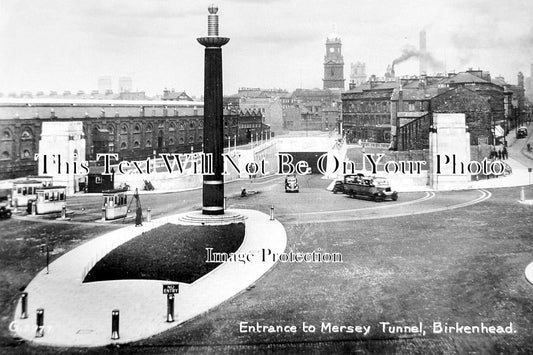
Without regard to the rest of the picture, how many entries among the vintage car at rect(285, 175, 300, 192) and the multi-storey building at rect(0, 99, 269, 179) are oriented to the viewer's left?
0

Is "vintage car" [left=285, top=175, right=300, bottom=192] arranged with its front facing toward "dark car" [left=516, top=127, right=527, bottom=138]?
no

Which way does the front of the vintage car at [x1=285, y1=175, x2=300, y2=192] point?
toward the camera

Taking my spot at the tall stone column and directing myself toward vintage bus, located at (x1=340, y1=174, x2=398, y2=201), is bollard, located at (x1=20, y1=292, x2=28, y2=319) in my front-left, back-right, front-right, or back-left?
back-right

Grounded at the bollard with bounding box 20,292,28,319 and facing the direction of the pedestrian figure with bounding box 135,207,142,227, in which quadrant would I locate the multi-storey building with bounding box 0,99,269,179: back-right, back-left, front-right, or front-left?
front-left

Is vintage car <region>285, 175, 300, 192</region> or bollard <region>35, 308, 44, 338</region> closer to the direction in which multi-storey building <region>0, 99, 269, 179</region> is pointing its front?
the vintage car

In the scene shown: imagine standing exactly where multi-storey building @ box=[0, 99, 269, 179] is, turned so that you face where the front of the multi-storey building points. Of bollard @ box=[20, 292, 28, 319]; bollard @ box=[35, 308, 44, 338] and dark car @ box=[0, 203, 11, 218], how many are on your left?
0

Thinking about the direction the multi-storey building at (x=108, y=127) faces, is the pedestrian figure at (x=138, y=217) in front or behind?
in front

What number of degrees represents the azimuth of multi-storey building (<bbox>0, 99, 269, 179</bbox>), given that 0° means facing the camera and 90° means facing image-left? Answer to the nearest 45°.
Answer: approximately 315°
